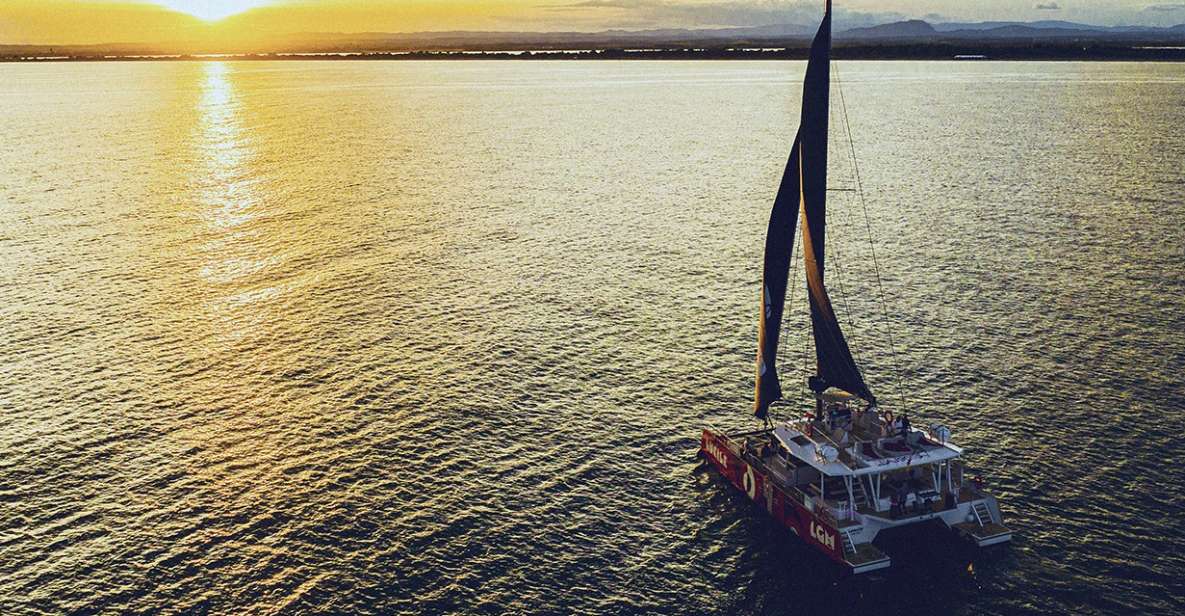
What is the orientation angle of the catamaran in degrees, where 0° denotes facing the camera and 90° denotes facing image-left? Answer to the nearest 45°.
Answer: approximately 135°
